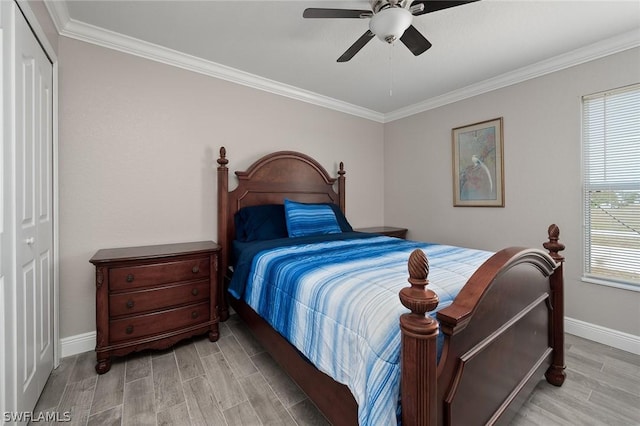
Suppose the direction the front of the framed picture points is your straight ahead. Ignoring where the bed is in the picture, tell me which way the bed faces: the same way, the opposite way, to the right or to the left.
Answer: to the left

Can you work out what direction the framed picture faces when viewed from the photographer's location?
facing the viewer and to the left of the viewer

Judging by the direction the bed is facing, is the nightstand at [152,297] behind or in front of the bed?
behind

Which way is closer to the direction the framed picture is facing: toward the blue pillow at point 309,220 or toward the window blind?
the blue pillow

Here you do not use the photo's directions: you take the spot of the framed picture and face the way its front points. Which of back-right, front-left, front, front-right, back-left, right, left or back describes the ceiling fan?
front-left

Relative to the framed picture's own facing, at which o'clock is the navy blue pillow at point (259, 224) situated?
The navy blue pillow is roughly at 12 o'clock from the framed picture.

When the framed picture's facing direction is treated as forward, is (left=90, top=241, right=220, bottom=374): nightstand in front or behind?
in front

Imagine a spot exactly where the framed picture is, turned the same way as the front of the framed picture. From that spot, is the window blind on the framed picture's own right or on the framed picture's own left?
on the framed picture's own left

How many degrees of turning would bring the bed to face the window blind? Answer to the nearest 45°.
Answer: approximately 90° to its left

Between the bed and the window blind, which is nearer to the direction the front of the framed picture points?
the bed

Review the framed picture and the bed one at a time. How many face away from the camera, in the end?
0

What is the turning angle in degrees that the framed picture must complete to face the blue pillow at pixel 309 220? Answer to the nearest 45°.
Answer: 0° — it already faces it

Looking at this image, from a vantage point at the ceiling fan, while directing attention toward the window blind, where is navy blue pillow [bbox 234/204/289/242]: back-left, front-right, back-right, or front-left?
back-left

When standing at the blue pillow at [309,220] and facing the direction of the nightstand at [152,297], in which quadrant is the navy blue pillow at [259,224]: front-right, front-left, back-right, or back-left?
front-right

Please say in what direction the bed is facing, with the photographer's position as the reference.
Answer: facing the viewer and to the right of the viewer
